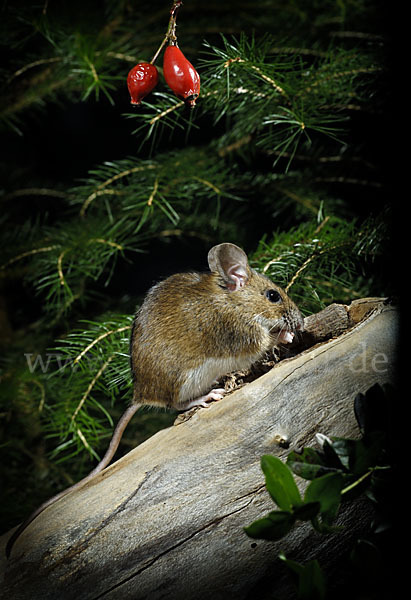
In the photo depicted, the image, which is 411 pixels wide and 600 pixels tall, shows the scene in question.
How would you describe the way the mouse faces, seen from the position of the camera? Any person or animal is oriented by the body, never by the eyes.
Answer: facing to the right of the viewer
